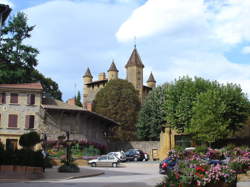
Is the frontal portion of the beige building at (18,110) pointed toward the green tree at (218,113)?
no

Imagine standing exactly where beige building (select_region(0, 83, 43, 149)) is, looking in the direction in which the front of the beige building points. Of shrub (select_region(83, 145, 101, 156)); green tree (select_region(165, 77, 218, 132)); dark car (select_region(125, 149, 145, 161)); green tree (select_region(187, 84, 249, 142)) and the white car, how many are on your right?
0

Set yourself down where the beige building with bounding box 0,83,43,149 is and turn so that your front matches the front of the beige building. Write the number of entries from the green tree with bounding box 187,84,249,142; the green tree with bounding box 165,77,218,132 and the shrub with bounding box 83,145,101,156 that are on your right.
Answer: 0

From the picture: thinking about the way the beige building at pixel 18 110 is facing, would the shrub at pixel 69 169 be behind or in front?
in front

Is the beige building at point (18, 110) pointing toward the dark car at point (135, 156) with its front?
no

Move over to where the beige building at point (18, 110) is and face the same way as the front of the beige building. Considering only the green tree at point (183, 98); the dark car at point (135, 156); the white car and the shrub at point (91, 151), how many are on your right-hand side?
0

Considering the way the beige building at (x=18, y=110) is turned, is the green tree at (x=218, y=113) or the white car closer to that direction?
the white car

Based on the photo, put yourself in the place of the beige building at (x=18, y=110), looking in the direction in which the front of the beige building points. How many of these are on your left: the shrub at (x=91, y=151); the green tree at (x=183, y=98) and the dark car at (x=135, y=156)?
3

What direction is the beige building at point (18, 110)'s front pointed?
toward the camera

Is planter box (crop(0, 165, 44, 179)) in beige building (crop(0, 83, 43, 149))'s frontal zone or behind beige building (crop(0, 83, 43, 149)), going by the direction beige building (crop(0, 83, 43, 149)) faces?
frontal zone

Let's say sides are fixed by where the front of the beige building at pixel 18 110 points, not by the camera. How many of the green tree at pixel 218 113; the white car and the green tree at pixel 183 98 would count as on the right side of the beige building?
0

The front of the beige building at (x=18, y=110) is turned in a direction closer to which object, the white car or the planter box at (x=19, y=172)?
the planter box

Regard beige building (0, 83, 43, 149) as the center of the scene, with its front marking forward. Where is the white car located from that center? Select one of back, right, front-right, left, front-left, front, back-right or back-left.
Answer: front-left

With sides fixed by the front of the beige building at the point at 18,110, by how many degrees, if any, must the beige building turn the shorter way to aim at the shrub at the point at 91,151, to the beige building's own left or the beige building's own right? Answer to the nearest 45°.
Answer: approximately 90° to the beige building's own left

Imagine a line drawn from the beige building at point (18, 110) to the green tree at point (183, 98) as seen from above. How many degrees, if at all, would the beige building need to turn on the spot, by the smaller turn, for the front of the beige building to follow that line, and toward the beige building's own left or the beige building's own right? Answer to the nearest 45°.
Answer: approximately 90° to the beige building's own left

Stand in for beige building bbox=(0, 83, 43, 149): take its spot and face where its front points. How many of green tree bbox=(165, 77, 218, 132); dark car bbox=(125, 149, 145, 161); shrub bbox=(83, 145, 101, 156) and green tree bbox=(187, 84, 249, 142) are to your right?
0

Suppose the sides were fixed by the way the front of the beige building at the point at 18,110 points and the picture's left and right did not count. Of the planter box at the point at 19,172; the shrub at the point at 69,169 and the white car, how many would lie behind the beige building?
0
